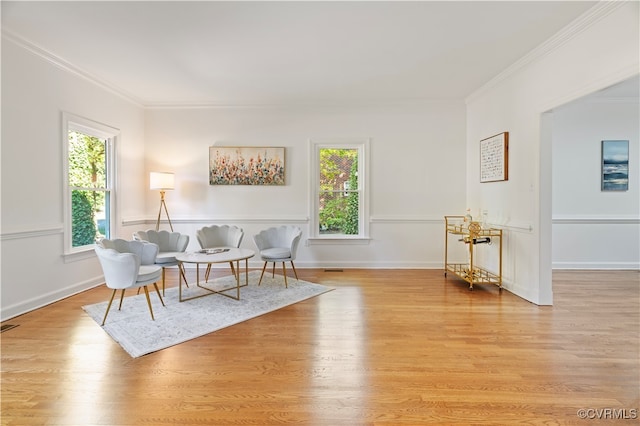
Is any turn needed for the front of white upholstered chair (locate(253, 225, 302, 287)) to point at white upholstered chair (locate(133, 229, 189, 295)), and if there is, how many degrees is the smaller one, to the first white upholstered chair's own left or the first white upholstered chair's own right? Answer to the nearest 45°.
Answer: approximately 45° to the first white upholstered chair's own right

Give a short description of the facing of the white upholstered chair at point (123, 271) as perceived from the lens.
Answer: facing to the right of the viewer

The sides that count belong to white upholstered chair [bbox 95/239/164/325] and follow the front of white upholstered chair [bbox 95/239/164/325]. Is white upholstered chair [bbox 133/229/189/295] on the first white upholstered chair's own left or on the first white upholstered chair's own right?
on the first white upholstered chair's own left

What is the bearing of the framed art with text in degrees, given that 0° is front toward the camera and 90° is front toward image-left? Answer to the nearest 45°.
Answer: approximately 45°

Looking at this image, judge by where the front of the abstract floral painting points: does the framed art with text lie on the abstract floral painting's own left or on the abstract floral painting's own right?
on the abstract floral painting's own left

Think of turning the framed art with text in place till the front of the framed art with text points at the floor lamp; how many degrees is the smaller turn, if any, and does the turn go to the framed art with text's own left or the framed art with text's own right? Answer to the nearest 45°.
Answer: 0° — it already faces it

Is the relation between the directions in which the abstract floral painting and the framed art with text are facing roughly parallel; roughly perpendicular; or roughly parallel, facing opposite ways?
roughly perpendicular

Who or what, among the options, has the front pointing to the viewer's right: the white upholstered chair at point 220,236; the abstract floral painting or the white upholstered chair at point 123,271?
the white upholstered chair at point 123,271

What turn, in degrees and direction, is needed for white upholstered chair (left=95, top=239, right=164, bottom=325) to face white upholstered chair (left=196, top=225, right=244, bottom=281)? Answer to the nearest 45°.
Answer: approximately 45° to its left

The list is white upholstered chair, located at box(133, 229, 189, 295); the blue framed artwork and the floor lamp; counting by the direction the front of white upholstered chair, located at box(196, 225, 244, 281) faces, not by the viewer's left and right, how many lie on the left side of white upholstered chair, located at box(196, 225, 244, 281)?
1

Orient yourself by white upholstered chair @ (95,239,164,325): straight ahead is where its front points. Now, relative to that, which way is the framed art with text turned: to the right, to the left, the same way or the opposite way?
the opposite way

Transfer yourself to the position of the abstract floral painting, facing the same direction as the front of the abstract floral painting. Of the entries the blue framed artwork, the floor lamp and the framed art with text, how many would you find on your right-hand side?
1

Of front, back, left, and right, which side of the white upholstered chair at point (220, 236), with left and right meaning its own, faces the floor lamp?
right

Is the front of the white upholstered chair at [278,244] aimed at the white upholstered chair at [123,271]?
yes
